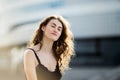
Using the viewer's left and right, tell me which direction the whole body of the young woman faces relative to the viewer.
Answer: facing the viewer and to the right of the viewer
